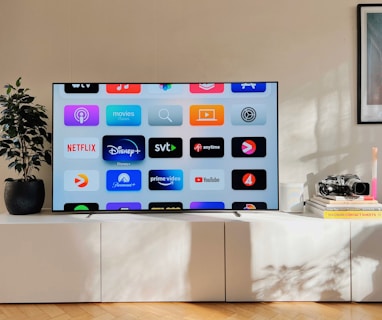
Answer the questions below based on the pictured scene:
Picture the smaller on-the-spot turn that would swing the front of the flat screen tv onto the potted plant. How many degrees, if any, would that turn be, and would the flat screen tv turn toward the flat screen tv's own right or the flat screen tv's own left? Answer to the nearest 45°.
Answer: approximately 90° to the flat screen tv's own right

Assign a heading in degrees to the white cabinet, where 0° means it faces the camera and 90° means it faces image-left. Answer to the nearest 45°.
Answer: approximately 0°

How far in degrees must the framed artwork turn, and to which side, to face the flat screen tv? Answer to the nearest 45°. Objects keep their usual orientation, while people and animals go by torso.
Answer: approximately 45° to its right

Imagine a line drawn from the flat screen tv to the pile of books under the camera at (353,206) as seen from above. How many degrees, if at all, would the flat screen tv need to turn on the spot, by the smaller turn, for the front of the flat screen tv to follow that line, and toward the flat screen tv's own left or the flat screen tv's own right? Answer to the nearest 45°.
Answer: approximately 90° to the flat screen tv's own left

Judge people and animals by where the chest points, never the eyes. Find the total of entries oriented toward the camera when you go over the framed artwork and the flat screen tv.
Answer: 2

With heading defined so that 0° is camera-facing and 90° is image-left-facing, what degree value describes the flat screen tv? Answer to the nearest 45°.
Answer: approximately 0°
